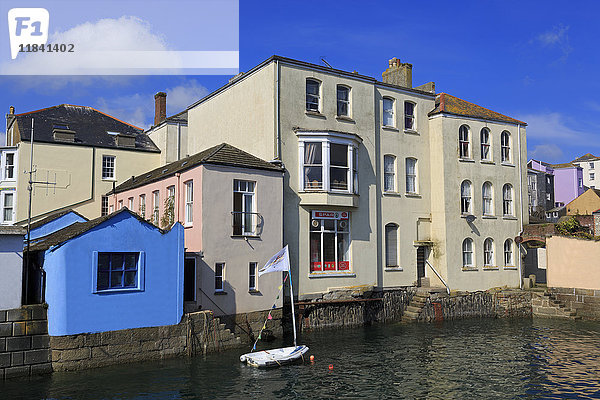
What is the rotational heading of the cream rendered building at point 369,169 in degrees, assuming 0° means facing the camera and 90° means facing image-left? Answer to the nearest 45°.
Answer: approximately 315°

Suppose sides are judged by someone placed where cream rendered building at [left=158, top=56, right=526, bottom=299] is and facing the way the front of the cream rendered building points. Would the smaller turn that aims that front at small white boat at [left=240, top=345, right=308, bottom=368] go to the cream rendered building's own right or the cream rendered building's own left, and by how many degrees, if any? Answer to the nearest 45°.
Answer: approximately 45° to the cream rendered building's own right

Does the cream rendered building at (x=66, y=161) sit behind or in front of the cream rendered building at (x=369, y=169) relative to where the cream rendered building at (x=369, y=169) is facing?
behind

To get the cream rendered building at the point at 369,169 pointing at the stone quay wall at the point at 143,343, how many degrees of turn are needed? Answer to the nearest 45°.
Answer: approximately 90° to its right

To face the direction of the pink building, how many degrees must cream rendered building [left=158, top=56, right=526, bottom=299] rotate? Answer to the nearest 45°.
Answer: approximately 90° to its right
